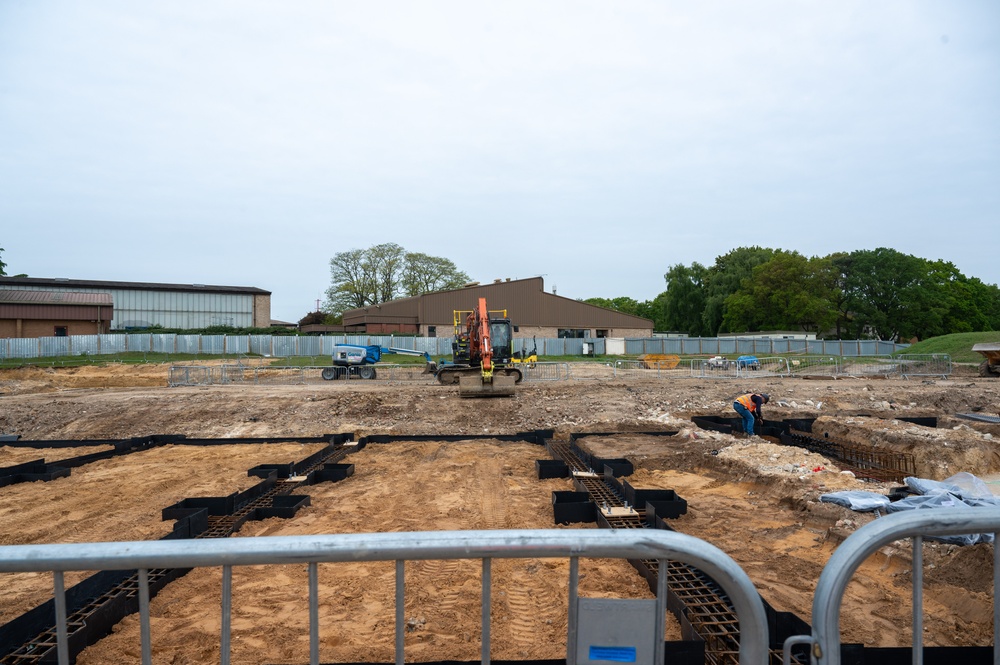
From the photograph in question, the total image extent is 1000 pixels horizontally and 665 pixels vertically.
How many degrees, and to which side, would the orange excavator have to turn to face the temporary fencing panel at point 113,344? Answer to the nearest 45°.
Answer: approximately 135° to its right

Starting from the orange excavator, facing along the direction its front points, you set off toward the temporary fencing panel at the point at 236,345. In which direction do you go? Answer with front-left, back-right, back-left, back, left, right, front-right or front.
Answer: back-right

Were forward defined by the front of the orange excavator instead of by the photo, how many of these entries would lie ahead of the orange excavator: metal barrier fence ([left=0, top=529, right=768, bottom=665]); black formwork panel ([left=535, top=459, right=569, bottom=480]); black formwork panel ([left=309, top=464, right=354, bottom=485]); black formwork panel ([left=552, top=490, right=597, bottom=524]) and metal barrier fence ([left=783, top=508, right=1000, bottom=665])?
5

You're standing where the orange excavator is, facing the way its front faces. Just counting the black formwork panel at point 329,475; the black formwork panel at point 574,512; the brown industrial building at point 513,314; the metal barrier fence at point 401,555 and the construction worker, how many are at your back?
1

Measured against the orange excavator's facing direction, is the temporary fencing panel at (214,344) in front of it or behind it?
behind

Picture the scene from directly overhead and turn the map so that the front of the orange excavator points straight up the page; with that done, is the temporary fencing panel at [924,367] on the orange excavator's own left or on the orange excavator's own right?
on the orange excavator's own left

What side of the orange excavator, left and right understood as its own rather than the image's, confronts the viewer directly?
front

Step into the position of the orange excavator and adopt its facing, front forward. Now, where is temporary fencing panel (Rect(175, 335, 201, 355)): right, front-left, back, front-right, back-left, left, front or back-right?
back-right

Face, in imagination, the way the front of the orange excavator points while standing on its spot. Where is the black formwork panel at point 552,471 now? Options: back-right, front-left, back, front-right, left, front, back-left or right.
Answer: front

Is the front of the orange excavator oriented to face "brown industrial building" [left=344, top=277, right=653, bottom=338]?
no

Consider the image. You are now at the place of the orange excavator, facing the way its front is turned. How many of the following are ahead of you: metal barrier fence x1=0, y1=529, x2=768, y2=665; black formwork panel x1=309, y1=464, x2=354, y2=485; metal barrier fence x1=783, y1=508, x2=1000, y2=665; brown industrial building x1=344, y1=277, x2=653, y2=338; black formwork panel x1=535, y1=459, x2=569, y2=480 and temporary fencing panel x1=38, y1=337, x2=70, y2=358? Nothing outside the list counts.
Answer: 4

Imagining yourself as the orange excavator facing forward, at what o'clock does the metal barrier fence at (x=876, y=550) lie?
The metal barrier fence is roughly at 12 o'clock from the orange excavator.

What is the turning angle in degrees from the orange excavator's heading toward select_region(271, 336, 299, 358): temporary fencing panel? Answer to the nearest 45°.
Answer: approximately 135° to its right

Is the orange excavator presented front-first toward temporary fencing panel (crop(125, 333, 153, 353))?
no

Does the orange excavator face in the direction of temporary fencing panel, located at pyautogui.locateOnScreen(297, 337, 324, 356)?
no

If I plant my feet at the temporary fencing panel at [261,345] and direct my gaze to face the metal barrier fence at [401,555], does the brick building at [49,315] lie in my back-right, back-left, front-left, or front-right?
back-right

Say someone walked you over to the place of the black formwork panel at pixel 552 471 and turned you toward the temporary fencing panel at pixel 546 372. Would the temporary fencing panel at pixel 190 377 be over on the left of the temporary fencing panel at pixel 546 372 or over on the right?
left

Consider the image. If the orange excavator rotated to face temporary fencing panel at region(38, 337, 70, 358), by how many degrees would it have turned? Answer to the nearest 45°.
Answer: approximately 135° to its right
